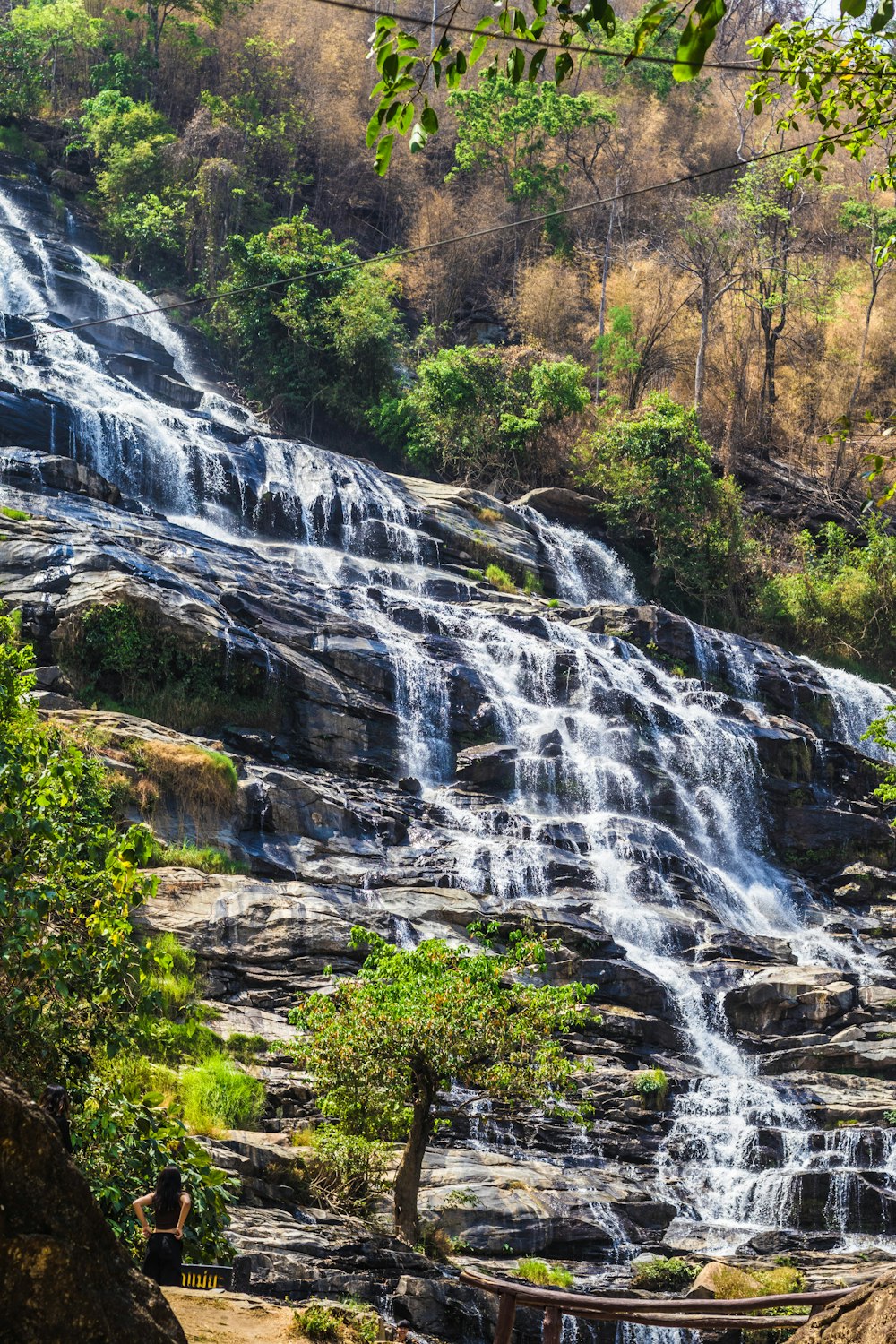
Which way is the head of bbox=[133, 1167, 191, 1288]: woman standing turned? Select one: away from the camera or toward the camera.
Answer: away from the camera

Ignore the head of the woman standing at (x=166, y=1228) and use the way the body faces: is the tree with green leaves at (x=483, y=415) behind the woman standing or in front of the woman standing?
in front

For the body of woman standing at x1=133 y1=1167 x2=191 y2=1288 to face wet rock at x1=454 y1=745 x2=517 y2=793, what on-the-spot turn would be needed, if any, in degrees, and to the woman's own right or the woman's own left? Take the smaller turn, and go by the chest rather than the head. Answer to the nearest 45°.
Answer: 0° — they already face it

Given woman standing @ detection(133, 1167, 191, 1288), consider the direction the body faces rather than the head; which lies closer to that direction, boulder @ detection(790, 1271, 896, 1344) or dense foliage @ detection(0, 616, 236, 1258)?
the dense foliage

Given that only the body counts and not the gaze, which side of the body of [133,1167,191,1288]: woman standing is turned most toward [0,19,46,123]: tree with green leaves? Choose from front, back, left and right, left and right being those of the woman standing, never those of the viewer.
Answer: front

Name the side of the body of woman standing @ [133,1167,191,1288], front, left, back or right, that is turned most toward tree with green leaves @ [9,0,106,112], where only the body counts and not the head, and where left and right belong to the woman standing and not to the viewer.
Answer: front

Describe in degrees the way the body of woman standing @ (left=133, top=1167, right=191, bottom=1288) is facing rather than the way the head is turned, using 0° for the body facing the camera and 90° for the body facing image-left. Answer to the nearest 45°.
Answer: approximately 180°
